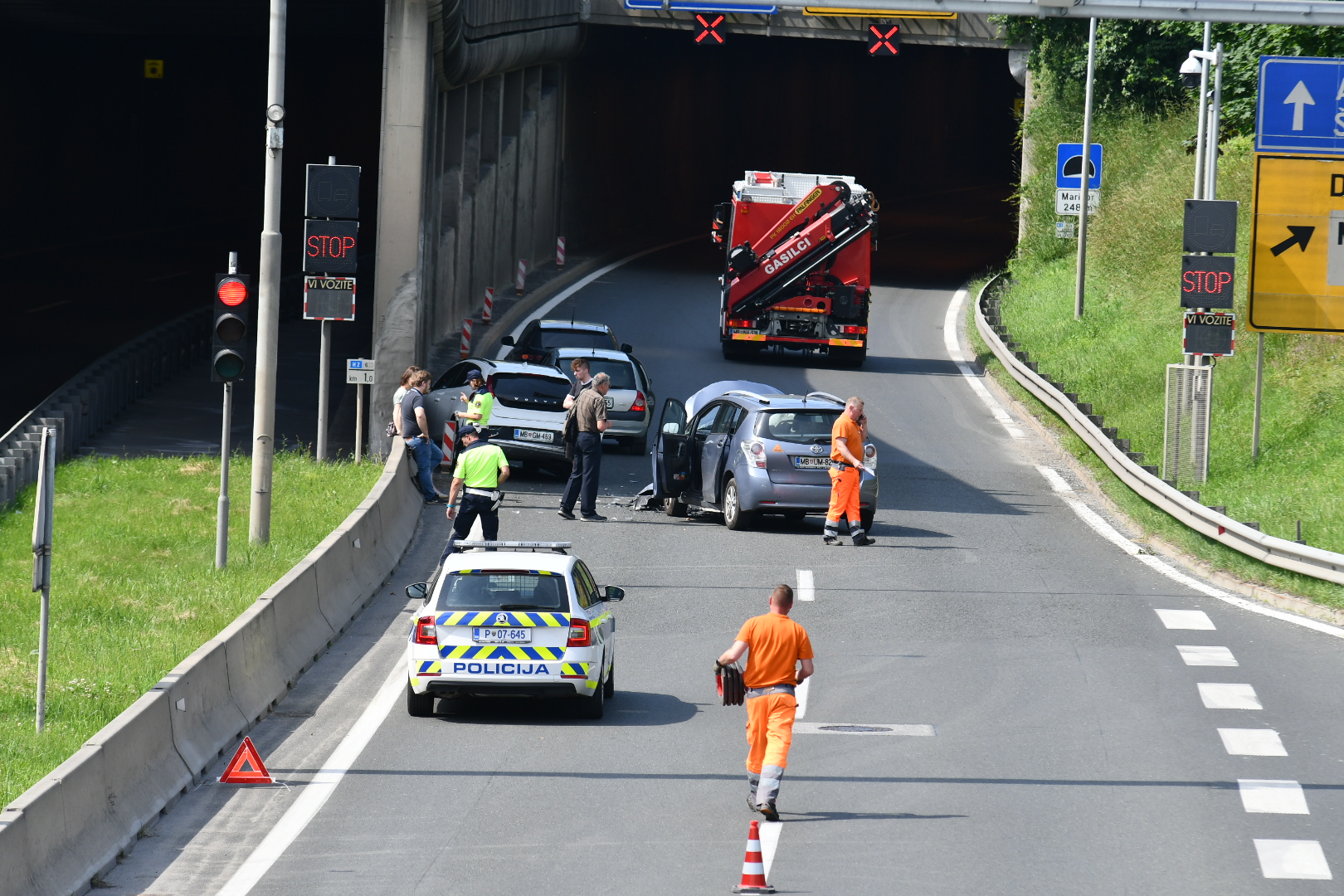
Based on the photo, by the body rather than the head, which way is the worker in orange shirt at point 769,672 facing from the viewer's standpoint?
away from the camera

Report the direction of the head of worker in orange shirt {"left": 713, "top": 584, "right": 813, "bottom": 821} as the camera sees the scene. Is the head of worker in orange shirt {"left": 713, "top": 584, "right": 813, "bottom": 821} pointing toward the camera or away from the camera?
away from the camera

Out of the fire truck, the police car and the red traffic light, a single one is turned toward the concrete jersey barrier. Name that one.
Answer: the red traffic light

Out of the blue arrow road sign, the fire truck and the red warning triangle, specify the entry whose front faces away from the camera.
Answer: the fire truck

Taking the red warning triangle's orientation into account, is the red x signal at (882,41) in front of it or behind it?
behind

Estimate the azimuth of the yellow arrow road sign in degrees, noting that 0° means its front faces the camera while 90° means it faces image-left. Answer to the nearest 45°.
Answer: approximately 0°

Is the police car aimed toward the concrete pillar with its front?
yes

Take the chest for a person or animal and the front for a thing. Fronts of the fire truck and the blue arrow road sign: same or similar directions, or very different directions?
very different directions

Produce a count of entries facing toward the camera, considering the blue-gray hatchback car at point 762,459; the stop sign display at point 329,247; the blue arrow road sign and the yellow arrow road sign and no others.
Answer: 3
